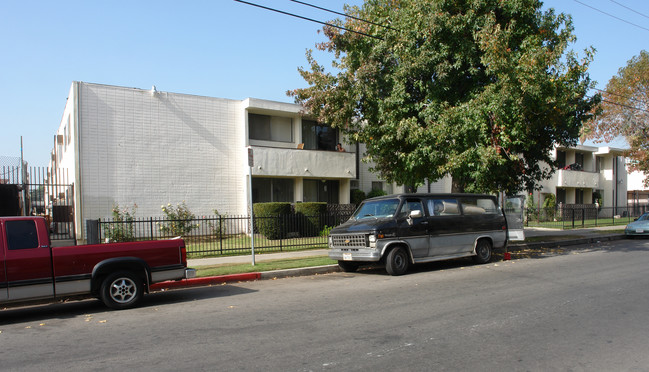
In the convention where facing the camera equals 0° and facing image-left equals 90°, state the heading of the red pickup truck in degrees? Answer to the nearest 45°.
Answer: approximately 90°

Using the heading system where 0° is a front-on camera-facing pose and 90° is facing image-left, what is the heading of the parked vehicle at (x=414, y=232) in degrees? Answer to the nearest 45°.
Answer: approximately 45°

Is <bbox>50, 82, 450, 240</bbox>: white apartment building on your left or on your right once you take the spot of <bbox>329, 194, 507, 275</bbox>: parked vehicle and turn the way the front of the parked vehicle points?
on your right

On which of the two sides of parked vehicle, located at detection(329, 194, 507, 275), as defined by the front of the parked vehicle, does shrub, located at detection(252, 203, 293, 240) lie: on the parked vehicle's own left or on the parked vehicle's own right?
on the parked vehicle's own right

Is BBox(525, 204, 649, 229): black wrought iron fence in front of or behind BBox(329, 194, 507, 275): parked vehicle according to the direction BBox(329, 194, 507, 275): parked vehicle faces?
behind

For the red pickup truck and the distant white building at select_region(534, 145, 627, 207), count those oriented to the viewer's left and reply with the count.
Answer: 1

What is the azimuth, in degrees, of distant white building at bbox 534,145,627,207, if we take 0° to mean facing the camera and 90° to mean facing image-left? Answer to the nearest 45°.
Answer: approximately 0°
